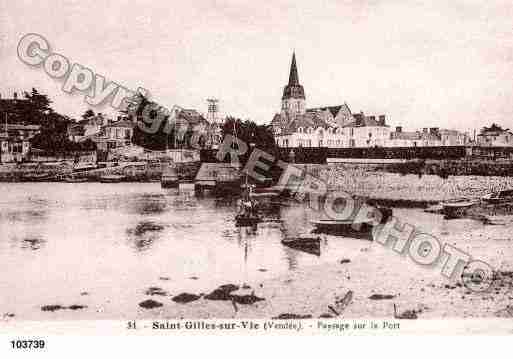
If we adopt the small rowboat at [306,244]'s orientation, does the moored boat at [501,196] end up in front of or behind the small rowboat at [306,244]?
behind

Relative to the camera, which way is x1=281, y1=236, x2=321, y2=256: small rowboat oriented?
to the viewer's left
